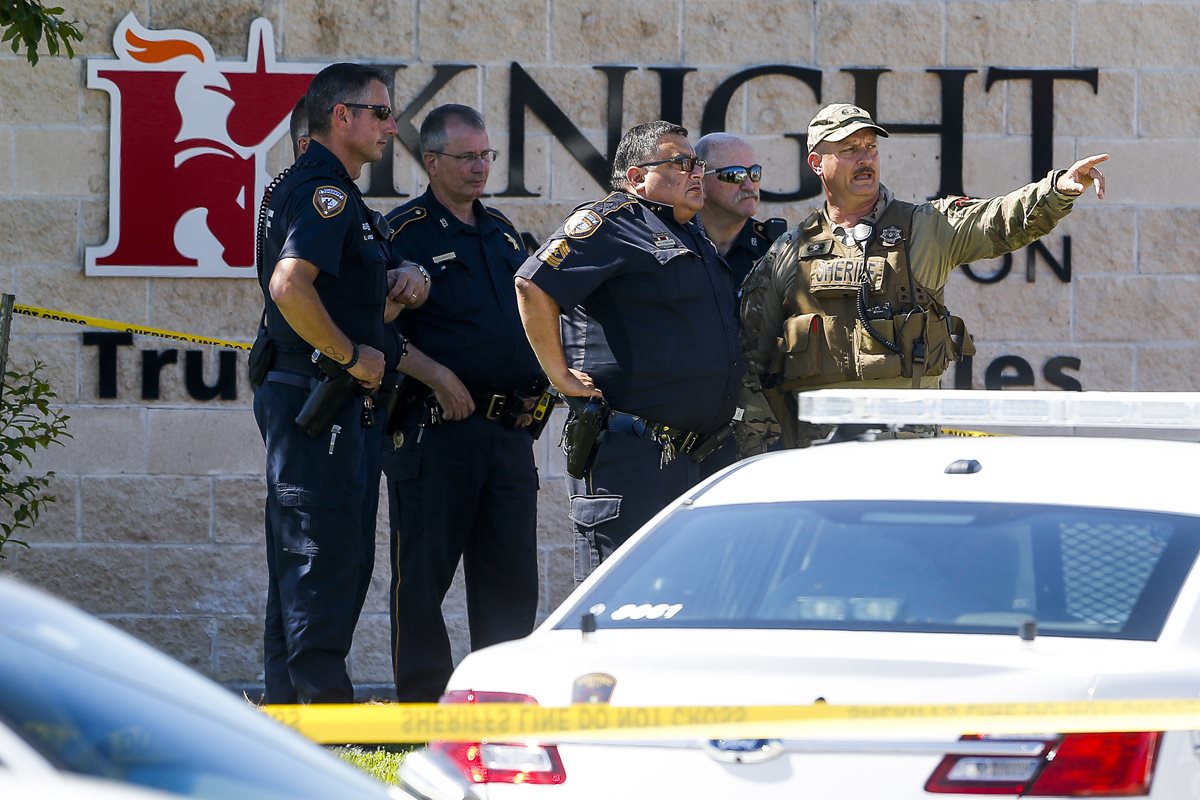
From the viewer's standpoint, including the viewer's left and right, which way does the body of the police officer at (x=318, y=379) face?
facing to the right of the viewer

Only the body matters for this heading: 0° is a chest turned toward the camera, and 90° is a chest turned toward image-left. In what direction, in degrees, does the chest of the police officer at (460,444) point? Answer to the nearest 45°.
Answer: approximately 315°

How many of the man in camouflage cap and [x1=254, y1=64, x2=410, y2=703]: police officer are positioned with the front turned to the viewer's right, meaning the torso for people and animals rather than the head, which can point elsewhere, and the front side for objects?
1

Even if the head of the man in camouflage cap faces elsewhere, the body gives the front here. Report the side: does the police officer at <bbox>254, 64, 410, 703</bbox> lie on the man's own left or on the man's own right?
on the man's own right

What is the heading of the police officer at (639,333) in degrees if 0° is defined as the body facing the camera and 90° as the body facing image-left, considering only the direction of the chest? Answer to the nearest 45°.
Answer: approximately 315°

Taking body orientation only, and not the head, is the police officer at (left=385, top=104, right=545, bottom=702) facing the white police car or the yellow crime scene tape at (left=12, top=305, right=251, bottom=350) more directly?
the white police car

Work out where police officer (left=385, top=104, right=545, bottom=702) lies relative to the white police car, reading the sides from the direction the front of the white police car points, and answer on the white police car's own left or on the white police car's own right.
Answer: on the white police car's own left

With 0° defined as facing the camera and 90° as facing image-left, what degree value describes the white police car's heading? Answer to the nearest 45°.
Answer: approximately 225°

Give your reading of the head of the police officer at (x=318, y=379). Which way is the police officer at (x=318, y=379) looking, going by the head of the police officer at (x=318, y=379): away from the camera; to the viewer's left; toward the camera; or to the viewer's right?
to the viewer's right
